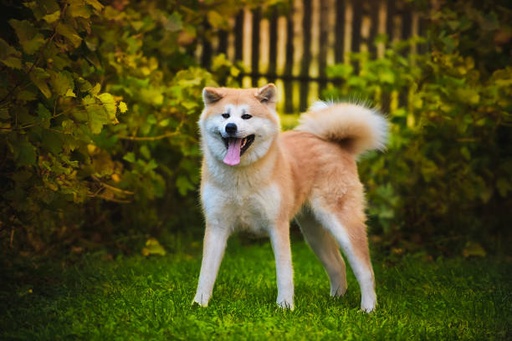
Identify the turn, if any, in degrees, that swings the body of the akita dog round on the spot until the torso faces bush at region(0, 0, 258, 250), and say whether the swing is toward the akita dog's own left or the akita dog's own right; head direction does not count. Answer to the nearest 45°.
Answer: approximately 90° to the akita dog's own right

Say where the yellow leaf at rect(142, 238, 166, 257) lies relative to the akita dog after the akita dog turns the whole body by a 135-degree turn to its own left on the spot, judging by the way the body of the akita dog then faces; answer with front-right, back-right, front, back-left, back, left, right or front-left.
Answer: back-left

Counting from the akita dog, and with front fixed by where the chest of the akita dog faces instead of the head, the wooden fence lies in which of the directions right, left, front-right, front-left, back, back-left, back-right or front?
back-right

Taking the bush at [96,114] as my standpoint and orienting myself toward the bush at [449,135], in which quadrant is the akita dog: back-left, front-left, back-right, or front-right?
front-right

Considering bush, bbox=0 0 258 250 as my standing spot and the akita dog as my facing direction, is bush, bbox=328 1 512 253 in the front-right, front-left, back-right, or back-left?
front-left

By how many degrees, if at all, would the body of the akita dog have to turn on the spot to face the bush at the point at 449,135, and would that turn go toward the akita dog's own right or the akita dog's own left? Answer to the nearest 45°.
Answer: approximately 180°

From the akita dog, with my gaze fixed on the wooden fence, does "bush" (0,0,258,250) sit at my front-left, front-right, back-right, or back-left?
front-left
